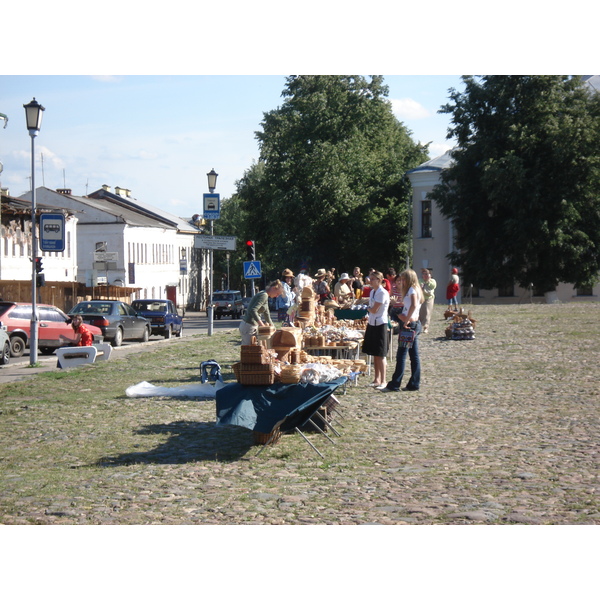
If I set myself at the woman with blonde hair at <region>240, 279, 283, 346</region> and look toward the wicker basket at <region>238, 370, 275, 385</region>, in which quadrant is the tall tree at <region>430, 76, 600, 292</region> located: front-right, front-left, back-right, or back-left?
back-left

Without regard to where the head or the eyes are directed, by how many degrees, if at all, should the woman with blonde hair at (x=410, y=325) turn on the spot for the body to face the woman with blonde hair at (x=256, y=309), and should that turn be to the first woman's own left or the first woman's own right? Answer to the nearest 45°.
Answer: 0° — they already face them

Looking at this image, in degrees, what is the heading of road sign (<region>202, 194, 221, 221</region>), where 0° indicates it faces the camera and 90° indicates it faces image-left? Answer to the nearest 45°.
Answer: approximately 0°

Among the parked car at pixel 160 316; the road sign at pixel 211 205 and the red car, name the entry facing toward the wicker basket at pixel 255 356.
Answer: the road sign

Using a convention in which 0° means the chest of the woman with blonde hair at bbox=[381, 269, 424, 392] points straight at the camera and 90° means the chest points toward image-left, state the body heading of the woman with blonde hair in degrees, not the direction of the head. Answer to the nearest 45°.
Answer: approximately 90°

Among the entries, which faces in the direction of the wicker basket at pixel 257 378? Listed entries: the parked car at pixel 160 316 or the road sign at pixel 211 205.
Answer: the road sign

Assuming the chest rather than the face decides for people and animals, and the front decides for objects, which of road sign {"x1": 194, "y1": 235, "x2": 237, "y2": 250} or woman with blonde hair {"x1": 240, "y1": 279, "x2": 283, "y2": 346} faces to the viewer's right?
the woman with blonde hair

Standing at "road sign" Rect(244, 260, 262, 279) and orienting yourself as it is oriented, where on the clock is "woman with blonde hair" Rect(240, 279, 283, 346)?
The woman with blonde hair is roughly at 12 o'clock from the road sign.

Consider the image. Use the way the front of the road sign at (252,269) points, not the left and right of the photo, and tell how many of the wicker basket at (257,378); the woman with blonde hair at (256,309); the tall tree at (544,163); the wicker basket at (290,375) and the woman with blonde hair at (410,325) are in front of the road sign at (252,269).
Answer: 4

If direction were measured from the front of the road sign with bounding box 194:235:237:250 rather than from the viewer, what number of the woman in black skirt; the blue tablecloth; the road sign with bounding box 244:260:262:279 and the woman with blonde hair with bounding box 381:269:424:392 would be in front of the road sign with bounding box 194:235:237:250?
3
